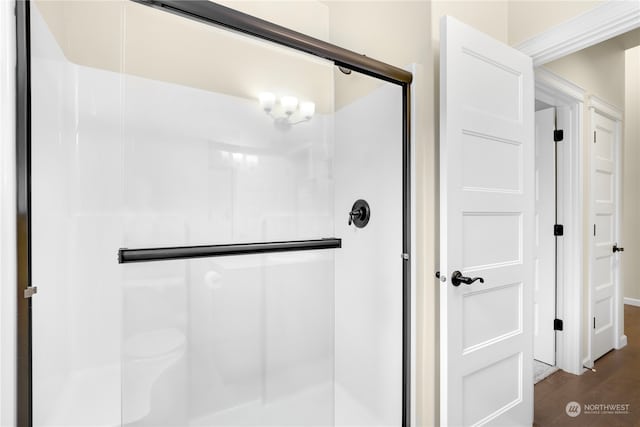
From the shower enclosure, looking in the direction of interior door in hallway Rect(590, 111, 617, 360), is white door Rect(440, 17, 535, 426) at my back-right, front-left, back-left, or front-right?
front-right

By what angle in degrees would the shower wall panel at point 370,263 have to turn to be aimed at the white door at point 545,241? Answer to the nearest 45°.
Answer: approximately 180°

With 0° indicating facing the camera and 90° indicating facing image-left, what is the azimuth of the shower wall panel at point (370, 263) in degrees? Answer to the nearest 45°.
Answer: approximately 45°

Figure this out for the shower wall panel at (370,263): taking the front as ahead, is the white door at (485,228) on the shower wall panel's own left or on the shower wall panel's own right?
on the shower wall panel's own left

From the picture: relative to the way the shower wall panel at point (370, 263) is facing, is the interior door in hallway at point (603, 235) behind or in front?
behind
